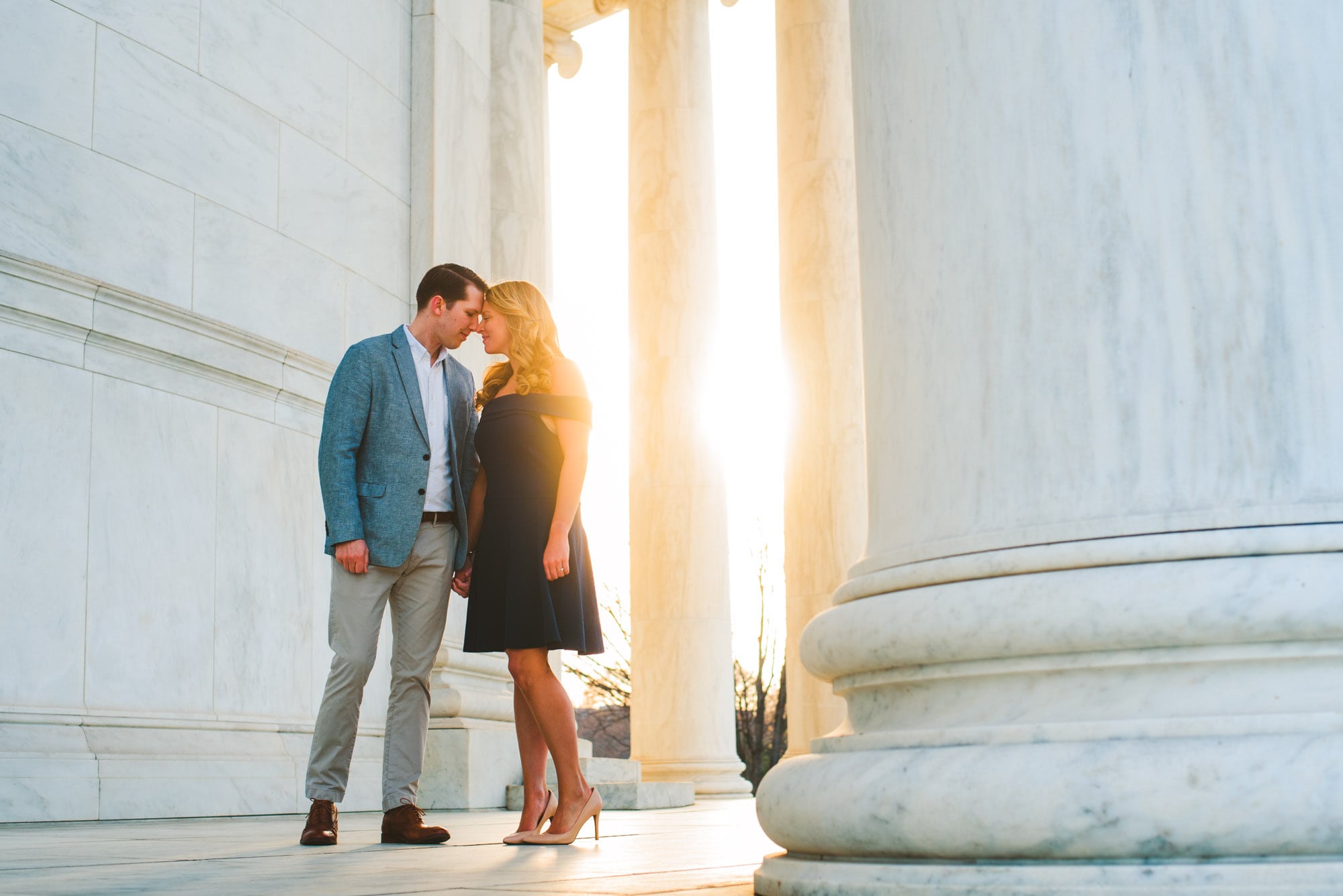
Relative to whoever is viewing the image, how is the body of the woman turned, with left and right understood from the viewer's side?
facing the viewer and to the left of the viewer

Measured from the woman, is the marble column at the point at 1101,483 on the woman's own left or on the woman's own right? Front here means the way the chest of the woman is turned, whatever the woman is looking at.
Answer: on the woman's own left
